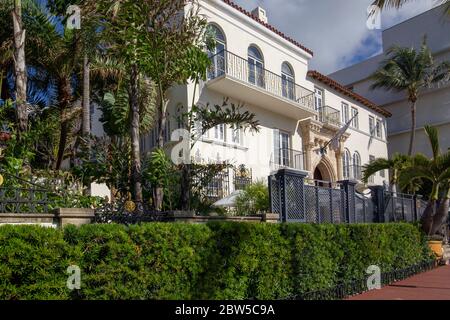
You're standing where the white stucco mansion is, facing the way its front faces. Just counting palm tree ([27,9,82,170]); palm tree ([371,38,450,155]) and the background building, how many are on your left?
2

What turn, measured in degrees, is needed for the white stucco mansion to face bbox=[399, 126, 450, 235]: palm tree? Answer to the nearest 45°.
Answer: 0° — it already faces it

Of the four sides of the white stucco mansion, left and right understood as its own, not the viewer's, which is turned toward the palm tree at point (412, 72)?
left

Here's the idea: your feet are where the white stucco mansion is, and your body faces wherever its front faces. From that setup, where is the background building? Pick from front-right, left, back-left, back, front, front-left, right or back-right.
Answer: left

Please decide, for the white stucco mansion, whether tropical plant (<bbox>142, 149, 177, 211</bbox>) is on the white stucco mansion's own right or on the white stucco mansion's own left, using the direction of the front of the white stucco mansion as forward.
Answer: on the white stucco mansion's own right

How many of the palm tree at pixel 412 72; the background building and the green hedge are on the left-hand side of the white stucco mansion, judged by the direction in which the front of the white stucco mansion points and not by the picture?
2

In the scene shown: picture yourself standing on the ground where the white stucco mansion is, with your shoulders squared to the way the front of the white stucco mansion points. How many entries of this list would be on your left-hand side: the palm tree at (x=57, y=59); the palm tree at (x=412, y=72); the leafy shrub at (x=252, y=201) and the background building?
2

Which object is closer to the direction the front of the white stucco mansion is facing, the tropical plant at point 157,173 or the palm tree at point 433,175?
the palm tree

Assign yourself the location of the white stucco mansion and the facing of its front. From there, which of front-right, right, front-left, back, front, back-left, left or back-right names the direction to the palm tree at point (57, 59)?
right

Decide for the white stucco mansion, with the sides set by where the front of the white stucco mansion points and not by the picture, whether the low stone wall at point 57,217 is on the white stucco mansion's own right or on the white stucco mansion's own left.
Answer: on the white stucco mansion's own right
